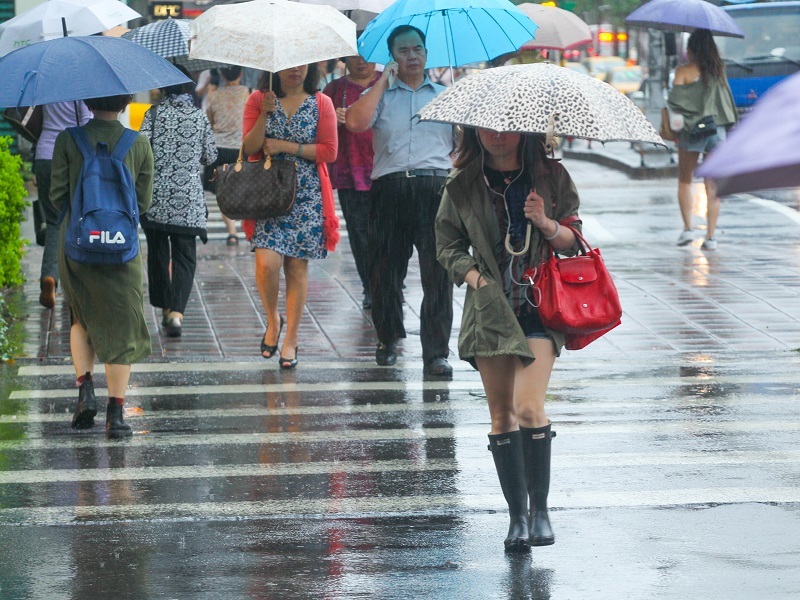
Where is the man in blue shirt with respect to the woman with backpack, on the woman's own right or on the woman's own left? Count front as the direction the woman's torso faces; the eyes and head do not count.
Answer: on the woman's own right

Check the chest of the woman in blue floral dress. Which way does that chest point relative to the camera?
toward the camera

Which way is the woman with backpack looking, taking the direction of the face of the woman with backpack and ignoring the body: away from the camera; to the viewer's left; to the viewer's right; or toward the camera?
away from the camera

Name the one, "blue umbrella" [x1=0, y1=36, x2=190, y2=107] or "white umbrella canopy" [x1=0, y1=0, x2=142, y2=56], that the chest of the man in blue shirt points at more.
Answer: the blue umbrella

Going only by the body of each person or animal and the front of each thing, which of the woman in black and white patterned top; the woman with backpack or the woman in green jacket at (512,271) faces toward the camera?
the woman in green jacket

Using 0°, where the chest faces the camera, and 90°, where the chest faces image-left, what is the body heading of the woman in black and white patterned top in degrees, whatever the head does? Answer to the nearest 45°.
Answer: approximately 180°

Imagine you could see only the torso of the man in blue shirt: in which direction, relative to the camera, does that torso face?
toward the camera

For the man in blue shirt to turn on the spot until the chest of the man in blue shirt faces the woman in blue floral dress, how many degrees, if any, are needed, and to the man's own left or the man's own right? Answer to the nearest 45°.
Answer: approximately 90° to the man's own right

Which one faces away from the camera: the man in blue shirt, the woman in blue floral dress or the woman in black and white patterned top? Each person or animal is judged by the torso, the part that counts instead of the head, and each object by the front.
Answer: the woman in black and white patterned top

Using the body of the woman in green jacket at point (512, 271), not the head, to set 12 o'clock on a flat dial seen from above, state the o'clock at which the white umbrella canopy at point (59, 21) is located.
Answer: The white umbrella canopy is roughly at 5 o'clock from the woman in green jacket.

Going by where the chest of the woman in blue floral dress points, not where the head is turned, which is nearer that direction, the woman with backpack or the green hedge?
the woman with backpack

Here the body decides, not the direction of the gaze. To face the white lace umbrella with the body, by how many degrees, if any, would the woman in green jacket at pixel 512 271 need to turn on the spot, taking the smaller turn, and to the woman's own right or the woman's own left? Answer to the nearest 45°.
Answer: approximately 135° to the woman's own right

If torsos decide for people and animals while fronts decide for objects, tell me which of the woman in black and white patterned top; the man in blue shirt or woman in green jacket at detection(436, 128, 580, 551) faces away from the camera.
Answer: the woman in black and white patterned top

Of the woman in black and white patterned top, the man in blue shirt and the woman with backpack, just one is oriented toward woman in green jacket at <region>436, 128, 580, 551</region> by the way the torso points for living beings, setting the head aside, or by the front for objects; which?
the man in blue shirt

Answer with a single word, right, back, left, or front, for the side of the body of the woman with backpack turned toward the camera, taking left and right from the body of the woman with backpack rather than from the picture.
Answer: back
